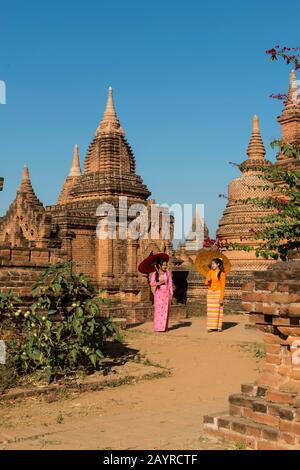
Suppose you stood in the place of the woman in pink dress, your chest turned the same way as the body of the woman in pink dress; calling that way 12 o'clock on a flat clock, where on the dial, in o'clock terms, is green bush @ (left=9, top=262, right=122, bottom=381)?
The green bush is roughly at 2 o'clock from the woman in pink dress.

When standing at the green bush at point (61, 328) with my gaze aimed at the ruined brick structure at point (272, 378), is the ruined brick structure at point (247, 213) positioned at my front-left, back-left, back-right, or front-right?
back-left

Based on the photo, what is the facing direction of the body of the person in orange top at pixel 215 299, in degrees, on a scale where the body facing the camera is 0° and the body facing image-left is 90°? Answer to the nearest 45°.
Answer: approximately 45°

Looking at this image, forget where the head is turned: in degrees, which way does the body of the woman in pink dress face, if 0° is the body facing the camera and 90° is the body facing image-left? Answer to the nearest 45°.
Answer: approximately 315°

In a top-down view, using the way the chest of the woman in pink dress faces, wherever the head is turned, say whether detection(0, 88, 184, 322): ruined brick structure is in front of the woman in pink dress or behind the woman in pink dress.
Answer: behind

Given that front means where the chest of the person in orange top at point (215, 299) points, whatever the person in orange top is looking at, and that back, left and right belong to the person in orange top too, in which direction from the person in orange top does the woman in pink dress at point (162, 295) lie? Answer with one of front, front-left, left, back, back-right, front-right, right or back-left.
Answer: front-right

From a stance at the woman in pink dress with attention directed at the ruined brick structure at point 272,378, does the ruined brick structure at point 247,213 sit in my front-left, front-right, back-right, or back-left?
back-left

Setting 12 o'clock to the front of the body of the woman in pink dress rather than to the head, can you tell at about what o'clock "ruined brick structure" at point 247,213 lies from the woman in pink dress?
The ruined brick structure is roughly at 8 o'clock from the woman in pink dress.

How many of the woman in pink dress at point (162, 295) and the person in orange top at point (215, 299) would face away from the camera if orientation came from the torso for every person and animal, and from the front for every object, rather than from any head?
0

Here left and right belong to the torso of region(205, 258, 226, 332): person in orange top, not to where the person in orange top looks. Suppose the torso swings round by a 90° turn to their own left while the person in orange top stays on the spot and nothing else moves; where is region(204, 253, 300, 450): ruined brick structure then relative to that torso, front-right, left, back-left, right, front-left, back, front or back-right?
front-right
